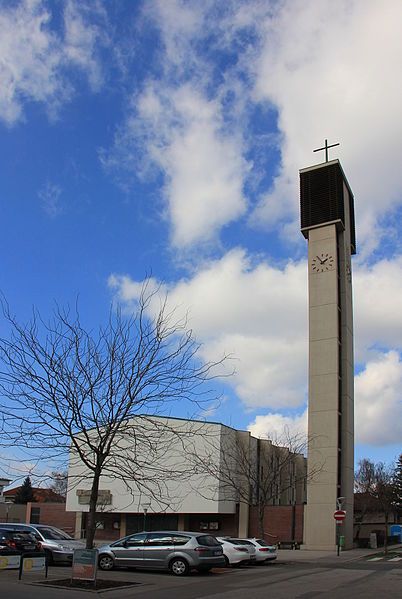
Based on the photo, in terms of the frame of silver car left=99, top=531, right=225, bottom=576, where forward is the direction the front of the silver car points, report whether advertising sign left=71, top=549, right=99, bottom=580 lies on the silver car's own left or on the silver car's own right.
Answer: on the silver car's own left

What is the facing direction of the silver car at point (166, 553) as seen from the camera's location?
facing away from the viewer and to the left of the viewer

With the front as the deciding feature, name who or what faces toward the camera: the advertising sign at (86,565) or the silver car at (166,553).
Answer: the advertising sign

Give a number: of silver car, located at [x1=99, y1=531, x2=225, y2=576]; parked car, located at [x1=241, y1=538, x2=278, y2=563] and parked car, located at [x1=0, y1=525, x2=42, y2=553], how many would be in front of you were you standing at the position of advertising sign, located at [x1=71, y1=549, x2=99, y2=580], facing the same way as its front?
0

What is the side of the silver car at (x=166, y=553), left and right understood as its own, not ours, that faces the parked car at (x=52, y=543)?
front

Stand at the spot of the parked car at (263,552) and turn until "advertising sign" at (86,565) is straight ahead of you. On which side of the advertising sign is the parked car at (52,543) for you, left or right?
right

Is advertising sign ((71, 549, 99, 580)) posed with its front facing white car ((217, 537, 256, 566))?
no

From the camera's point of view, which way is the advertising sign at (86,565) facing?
toward the camera

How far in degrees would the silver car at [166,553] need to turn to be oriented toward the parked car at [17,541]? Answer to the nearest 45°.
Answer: approximately 45° to its left

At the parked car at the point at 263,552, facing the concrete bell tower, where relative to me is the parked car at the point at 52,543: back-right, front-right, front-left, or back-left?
back-left

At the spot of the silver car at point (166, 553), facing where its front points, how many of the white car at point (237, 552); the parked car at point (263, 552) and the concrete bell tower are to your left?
0

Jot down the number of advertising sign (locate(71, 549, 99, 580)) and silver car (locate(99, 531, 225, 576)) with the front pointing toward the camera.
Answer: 1

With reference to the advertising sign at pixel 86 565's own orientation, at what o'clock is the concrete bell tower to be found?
The concrete bell tower is roughly at 7 o'clock from the advertising sign.

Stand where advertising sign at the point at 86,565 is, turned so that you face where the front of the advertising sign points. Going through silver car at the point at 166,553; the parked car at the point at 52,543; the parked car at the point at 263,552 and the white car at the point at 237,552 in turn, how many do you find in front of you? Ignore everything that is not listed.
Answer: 0

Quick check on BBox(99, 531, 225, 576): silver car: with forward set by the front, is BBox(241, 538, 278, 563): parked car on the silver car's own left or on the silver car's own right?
on the silver car's own right

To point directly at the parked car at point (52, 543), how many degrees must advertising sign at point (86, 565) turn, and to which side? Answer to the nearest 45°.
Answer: approximately 180°
